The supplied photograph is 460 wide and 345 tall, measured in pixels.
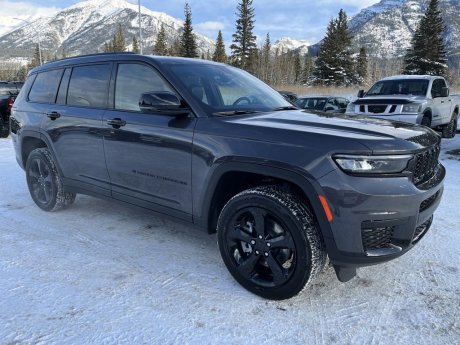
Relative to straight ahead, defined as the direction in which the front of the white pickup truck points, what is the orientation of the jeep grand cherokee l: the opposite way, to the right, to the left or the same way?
to the left

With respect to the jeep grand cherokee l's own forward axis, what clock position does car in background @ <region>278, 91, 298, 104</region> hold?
The car in background is roughly at 8 o'clock from the jeep grand cherokee l.

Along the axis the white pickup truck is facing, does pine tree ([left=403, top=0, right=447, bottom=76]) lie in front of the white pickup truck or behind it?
behind

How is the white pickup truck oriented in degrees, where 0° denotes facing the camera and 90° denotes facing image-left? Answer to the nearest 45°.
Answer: approximately 45°

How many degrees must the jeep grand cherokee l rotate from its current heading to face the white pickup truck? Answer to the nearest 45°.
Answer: approximately 90° to its left

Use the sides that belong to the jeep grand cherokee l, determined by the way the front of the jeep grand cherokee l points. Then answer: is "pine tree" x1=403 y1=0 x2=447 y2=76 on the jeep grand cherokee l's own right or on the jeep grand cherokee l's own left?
on the jeep grand cherokee l's own left

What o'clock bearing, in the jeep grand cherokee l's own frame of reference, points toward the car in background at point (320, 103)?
The car in background is roughly at 8 o'clock from the jeep grand cherokee l.

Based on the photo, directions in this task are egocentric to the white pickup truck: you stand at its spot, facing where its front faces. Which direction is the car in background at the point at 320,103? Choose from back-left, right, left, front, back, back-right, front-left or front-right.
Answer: right

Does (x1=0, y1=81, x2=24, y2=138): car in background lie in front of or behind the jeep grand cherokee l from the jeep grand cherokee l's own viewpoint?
behind

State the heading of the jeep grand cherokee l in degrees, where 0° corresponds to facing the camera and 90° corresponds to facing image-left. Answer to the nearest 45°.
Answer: approximately 315°
